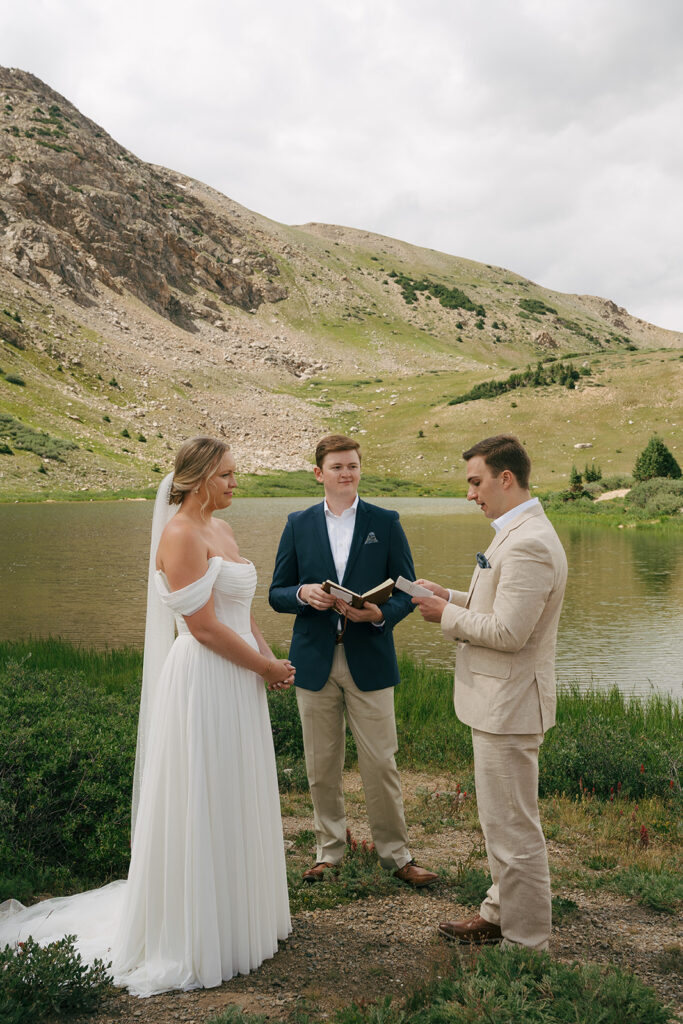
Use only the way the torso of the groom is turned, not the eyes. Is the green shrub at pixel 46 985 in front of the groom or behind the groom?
in front

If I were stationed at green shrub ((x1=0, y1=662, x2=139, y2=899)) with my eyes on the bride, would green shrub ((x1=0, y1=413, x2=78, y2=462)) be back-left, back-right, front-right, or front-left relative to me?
back-left

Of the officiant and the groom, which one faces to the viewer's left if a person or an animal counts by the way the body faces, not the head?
the groom

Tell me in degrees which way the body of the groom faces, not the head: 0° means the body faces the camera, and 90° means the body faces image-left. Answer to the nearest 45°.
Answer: approximately 90°

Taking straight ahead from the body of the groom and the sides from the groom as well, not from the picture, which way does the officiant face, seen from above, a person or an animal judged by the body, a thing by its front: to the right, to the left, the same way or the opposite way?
to the left

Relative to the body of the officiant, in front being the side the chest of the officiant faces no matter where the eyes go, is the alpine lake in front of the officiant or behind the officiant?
behind

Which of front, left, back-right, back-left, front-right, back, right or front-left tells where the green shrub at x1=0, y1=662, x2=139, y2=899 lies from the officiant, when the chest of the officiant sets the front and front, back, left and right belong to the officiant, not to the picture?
right

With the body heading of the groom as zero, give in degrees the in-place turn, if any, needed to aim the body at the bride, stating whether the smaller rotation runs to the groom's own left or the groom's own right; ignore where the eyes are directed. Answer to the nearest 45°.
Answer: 0° — they already face them

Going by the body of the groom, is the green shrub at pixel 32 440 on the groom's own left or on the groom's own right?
on the groom's own right

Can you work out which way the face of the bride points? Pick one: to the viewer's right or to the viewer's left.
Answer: to the viewer's right

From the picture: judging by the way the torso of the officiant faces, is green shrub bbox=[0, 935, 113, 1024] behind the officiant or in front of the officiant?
in front

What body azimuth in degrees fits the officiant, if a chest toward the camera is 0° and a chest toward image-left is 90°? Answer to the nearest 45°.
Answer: approximately 0°
